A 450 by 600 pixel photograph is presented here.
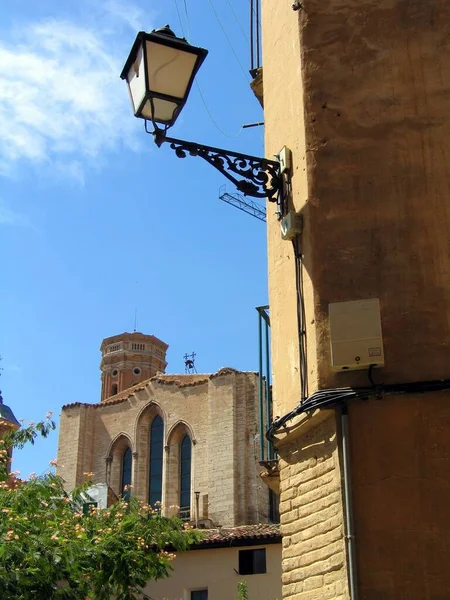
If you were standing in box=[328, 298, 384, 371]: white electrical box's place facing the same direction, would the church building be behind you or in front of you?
behind

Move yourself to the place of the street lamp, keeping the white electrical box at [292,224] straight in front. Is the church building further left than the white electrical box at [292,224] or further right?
left

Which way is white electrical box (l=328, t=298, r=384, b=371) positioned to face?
toward the camera
